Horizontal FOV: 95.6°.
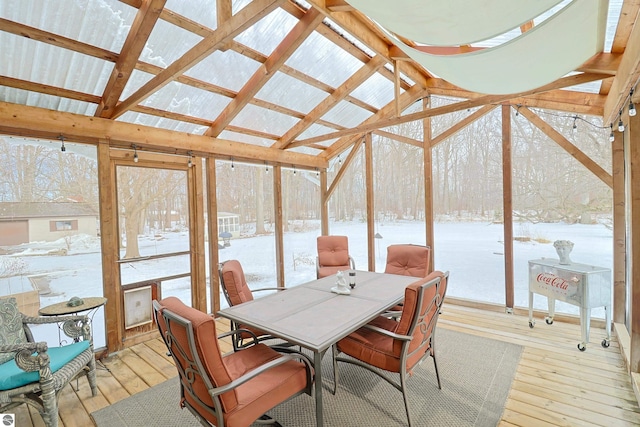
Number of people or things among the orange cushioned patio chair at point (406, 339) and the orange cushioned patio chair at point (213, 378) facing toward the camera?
0

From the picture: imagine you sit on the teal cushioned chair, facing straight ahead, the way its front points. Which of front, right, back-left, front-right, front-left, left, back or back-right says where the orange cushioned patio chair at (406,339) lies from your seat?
front

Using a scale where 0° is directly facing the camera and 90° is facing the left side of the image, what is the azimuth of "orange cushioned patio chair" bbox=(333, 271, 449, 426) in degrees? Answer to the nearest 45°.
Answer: approximately 135°

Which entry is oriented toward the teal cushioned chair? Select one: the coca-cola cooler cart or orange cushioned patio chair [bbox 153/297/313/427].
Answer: the coca-cola cooler cart

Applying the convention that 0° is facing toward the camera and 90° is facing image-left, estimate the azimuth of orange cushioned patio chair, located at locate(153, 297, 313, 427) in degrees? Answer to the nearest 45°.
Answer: approximately 225°

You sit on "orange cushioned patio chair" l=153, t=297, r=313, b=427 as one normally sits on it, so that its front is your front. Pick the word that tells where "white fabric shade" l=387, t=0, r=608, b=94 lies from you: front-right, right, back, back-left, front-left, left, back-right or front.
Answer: front-right

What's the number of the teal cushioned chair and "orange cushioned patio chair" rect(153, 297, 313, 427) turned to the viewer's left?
0

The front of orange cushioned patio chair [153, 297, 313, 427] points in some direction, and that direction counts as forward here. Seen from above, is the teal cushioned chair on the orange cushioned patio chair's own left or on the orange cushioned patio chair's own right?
on the orange cushioned patio chair's own left

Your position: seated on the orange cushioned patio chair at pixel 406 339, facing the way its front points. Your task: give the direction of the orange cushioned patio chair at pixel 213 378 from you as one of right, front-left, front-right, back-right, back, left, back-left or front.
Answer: left

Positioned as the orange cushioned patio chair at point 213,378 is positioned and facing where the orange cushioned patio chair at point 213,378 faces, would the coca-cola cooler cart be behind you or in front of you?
in front

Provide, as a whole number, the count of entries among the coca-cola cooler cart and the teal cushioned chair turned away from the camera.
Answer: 0

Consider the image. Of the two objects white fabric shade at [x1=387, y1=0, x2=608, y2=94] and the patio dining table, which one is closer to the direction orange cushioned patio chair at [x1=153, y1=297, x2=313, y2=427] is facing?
the patio dining table

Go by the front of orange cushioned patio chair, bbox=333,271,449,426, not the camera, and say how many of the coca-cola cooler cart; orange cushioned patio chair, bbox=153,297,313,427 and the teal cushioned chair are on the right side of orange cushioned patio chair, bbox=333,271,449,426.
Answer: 1

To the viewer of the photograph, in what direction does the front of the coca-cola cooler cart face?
facing the viewer and to the left of the viewer

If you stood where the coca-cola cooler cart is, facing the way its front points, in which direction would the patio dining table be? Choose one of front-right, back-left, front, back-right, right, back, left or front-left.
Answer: front
